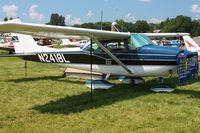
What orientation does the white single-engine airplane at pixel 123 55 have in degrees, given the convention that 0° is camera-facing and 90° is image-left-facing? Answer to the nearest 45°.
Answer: approximately 315°
